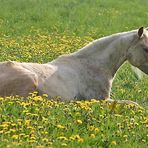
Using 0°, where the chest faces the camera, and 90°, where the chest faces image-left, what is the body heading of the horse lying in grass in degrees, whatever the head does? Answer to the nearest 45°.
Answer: approximately 270°
